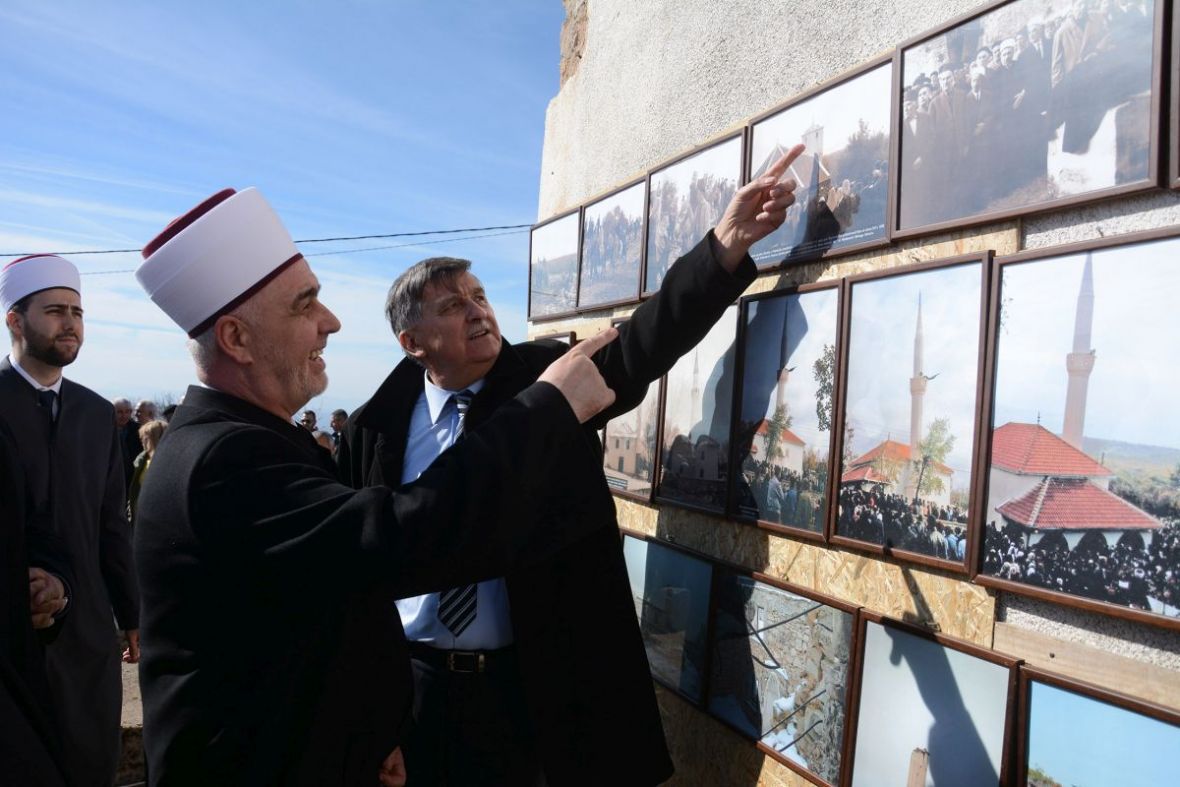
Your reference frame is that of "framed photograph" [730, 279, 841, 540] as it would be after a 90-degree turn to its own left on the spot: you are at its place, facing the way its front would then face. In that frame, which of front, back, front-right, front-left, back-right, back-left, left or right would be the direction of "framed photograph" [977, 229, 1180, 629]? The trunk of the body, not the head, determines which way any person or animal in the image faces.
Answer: front

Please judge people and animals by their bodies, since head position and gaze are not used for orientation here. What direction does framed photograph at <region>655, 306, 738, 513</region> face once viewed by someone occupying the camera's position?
facing the viewer and to the left of the viewer

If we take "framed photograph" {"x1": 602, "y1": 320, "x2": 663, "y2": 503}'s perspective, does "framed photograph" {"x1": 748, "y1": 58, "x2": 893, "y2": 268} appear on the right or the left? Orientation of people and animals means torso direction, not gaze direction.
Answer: on its left

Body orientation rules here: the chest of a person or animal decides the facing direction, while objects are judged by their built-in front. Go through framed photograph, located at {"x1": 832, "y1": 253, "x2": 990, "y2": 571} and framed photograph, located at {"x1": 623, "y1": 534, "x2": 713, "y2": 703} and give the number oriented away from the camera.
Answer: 0

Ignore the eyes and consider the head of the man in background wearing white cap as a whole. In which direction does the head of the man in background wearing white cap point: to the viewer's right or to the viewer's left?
to the viewer's right

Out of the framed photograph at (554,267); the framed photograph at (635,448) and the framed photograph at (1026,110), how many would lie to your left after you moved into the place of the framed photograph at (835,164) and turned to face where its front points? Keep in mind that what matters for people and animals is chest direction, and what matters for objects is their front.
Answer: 1

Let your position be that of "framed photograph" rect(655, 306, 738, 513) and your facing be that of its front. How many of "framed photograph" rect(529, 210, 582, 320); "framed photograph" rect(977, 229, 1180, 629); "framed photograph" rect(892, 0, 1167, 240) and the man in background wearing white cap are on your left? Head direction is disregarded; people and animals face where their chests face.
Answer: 2
